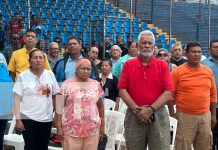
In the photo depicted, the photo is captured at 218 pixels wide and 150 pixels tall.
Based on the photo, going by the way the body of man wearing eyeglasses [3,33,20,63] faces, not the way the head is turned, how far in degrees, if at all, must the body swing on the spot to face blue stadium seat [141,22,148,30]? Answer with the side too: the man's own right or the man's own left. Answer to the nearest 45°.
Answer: approximately 90° to the man's own left

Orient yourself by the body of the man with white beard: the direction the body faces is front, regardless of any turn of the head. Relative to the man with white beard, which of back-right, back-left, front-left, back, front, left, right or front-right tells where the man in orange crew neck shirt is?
back-left

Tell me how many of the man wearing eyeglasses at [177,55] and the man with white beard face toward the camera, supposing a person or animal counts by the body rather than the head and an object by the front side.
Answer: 2

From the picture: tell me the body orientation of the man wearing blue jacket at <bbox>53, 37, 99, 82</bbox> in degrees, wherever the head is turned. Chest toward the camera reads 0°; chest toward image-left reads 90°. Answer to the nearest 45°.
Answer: approximately 0°

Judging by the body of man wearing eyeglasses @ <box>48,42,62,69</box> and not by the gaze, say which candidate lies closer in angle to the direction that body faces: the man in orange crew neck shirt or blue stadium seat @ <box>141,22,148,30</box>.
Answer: the man in orange crew neck shirt

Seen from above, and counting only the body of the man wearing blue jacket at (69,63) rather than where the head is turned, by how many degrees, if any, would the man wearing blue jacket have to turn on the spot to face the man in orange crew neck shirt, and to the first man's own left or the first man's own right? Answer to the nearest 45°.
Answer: approximately 45° to the first man's own left

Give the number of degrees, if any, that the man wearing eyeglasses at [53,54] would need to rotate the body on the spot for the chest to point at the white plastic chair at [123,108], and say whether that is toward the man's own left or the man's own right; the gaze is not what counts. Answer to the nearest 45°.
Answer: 0° — they already face it

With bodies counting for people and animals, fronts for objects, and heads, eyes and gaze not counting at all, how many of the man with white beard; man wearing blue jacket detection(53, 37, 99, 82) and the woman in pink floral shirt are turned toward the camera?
3

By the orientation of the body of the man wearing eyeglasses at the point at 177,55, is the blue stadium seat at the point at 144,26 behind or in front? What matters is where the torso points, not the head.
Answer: behind

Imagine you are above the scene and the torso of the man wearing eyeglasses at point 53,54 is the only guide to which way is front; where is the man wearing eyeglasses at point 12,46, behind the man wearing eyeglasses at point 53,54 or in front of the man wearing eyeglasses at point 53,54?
behind

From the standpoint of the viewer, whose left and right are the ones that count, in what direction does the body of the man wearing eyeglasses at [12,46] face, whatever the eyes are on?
facing the viewer and to the right of the viewer

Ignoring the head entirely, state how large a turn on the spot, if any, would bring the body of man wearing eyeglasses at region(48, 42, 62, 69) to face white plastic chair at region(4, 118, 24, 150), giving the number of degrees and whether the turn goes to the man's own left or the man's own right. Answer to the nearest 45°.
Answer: approximately 45° to the man's own right
